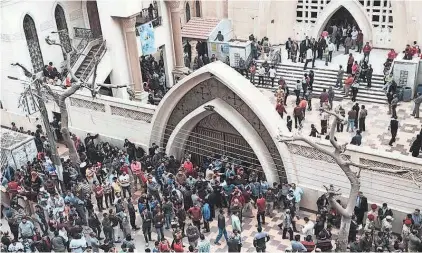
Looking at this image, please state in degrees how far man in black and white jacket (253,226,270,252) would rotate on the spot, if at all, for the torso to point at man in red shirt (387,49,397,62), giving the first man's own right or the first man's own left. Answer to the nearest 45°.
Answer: approximately 45° to the first man's own right

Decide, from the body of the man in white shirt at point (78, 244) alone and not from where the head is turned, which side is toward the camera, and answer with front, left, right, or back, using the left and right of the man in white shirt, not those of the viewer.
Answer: back

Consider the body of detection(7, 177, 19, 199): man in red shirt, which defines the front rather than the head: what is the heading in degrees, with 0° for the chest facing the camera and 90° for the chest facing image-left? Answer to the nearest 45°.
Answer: approximately 225°

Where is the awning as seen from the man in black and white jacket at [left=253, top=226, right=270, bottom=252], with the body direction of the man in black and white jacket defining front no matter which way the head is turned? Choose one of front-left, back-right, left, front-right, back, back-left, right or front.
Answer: front

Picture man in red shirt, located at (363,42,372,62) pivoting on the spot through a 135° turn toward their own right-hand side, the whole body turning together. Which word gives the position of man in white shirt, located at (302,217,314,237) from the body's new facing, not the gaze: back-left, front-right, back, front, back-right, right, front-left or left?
back-left

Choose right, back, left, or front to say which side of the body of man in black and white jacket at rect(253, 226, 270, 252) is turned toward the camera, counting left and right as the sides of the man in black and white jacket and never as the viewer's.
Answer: back

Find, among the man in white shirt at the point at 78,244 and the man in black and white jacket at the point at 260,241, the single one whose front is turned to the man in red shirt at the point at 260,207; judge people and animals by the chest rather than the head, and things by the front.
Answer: the man in black and white jacket

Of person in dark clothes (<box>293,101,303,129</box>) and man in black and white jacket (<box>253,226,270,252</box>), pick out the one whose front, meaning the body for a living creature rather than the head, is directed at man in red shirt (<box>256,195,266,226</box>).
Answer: the man in black and white jacket

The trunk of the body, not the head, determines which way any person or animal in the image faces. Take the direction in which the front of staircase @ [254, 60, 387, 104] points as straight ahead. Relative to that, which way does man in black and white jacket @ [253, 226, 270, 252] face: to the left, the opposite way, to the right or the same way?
the opposite way

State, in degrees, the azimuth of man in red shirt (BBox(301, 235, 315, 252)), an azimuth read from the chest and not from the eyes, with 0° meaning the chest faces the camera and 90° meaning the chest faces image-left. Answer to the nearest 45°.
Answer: approximately 180°

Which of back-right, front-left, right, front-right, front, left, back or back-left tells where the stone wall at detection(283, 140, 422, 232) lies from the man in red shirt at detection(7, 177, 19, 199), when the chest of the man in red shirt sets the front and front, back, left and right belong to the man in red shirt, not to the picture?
right

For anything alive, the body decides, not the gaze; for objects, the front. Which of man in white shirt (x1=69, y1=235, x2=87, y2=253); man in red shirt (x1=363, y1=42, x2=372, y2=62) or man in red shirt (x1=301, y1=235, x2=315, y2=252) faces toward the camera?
man in red shirt (x1=363, y1=42, x2=372, y2=62)

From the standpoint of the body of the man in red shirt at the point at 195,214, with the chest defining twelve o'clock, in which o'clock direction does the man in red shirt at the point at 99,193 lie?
the man in red shirt at the point at 99,193 is roughly at 10 o'clock from the man in red shirt at the point at 195,214.

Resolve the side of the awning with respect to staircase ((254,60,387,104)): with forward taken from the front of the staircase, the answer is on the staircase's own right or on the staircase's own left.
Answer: on the staircase's own right
